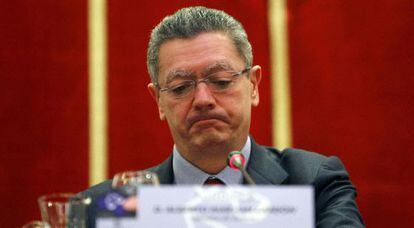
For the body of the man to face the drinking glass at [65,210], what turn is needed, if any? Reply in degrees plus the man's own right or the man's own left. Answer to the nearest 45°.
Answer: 0° — they already face it

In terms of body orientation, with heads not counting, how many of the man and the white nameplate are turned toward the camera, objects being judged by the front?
2

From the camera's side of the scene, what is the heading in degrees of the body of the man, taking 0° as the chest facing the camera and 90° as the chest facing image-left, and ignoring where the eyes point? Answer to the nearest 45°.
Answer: approximately 0°

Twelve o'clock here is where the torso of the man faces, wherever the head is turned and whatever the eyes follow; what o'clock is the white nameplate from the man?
The white nameplate is roughly at 12 o'clock from the man.

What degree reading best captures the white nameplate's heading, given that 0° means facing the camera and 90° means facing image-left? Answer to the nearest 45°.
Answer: approximately 0°

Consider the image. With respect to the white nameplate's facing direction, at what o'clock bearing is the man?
The man is roughly at 6 o'clock from the white nameplate.
